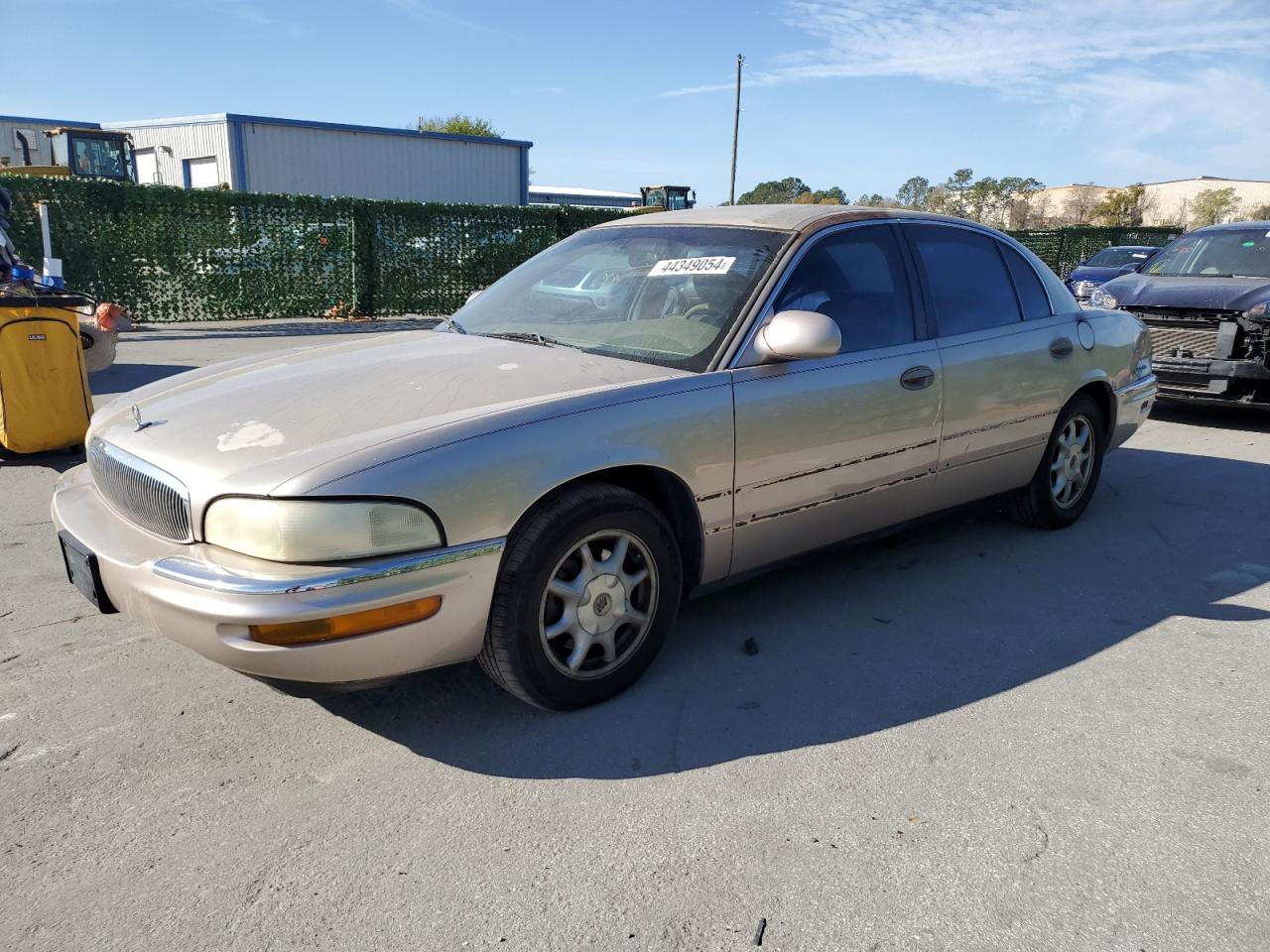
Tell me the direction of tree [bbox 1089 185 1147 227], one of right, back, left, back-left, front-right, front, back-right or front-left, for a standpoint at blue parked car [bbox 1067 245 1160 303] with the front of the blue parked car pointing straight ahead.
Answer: back-right

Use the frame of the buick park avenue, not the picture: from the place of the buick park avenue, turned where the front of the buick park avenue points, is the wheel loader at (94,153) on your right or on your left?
on your right

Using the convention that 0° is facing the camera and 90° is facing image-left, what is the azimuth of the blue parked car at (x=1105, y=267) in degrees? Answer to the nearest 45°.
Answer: approximately 45°

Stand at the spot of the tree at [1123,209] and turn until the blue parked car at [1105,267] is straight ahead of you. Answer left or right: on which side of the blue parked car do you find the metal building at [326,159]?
right

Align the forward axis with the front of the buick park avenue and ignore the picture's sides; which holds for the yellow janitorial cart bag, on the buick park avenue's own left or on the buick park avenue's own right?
on the buick park avenue's own right

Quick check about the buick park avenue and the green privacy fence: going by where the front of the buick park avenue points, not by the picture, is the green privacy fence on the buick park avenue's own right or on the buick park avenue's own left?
on the buick park avenue's own right

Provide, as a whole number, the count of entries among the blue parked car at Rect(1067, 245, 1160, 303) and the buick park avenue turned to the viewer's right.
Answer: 0

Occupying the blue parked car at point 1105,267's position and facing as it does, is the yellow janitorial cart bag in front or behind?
in front

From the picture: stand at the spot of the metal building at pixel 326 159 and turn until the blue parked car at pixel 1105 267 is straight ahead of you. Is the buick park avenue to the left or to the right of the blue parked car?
right

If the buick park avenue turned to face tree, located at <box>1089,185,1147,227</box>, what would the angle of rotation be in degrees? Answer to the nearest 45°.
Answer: approximately 180°
